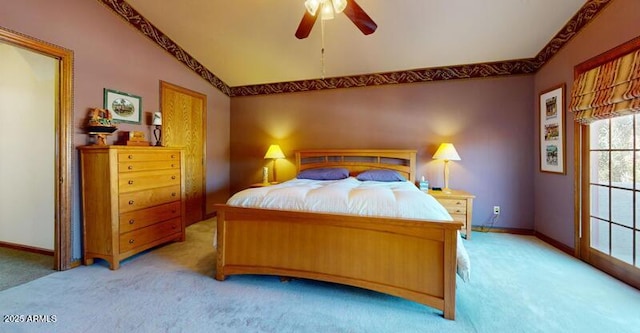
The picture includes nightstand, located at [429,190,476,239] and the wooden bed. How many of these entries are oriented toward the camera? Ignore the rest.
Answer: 2

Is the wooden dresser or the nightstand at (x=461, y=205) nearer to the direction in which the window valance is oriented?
the wooden dresser

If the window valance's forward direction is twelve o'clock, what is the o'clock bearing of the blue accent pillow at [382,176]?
The blue accent pillow is roughly at 1 o'clock from the window valance.

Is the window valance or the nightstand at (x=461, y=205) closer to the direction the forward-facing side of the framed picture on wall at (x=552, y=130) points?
the nightstand

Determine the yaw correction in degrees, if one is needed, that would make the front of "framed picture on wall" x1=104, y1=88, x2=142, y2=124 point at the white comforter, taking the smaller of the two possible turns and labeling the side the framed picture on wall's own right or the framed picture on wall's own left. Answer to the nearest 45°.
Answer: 0° — it already faces it

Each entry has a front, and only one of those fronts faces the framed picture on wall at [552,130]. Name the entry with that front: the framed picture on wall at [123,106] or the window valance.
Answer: the framed picture on wall at [123,106]

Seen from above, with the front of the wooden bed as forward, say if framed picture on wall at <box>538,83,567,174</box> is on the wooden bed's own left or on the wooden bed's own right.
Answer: on the wooden bed's own left

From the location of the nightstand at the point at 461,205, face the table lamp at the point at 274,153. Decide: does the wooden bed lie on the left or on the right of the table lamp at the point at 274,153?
left

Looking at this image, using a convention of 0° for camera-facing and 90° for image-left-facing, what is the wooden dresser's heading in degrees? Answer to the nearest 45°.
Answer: approximately 315°
